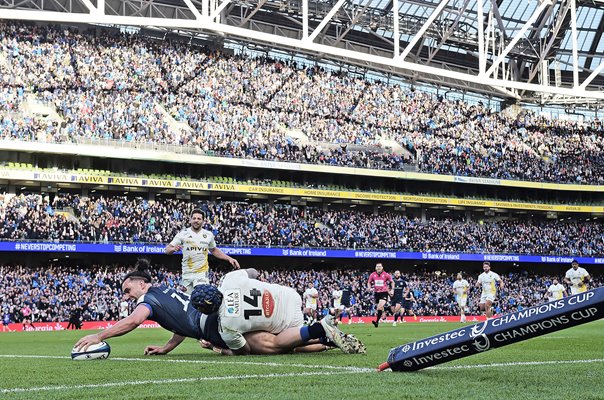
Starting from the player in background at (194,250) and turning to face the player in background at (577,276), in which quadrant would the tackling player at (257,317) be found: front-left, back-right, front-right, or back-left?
back-right

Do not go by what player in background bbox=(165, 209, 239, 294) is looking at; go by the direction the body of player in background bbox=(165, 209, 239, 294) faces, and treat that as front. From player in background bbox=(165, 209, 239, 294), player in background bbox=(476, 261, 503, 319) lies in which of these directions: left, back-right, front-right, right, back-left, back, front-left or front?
back-left

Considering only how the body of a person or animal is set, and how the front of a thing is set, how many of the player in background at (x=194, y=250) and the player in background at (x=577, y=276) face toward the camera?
2

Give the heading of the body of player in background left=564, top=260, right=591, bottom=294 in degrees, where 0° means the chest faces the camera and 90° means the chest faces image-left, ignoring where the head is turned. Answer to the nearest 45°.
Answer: approximately 0°

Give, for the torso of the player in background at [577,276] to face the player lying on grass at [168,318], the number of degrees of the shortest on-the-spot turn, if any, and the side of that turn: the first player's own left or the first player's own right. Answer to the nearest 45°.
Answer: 0° — they already face them

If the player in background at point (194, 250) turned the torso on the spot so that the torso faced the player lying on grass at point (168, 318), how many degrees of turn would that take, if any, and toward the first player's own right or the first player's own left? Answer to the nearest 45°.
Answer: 0° — they already face them
